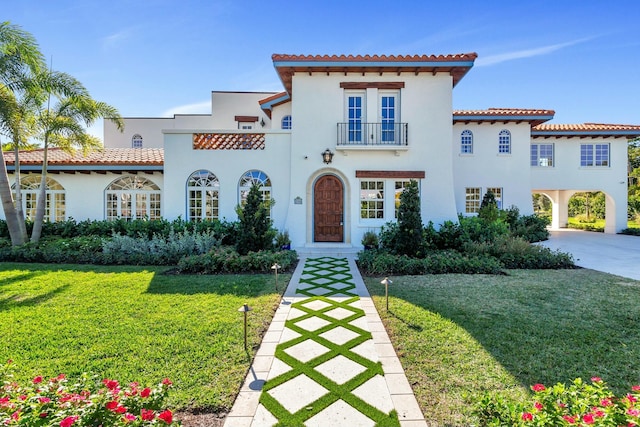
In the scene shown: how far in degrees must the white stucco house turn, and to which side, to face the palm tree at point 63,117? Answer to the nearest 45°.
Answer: approximately 90° to its right

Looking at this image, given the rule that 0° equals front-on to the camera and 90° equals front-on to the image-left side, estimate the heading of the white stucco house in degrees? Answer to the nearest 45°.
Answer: approximately 0°

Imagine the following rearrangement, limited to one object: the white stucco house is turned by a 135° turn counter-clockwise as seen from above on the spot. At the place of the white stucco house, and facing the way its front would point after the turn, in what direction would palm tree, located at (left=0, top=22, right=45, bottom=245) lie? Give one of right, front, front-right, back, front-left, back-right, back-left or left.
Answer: back-left

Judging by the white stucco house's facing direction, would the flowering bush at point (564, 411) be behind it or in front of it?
in front

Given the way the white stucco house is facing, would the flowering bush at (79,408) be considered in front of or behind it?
in front
